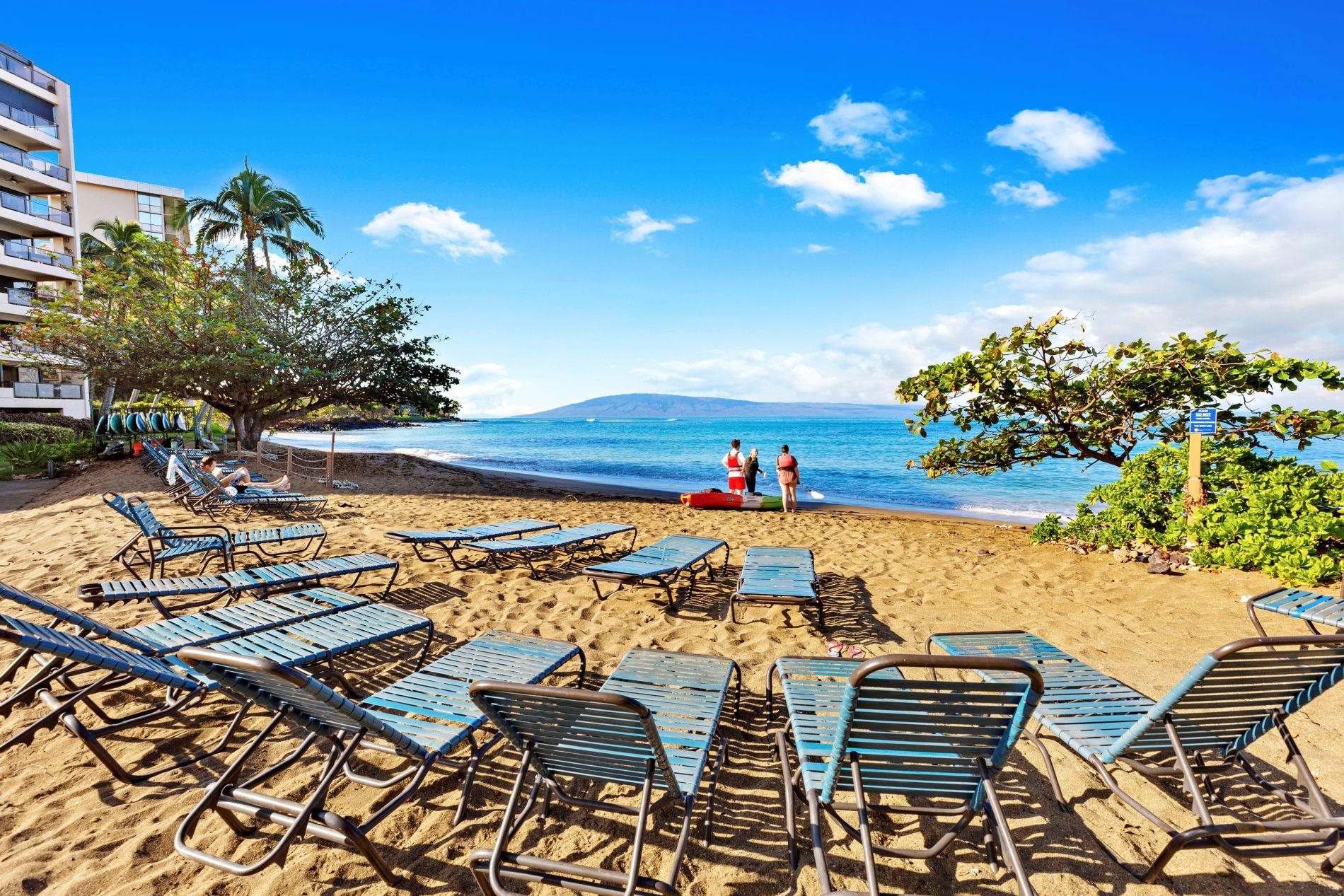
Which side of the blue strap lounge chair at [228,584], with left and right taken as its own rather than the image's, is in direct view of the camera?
right

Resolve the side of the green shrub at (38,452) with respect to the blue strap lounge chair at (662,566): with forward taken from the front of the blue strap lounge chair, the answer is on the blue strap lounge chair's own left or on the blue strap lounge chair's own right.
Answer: on the blue strap lounge chair's own left

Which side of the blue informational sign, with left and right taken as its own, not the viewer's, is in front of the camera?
front

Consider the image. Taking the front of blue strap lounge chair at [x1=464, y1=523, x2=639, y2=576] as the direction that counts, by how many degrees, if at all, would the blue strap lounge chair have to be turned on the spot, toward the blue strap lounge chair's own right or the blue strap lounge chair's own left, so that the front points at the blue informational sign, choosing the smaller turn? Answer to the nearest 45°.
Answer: approximately 45° to the blue strap lounge chair's own right

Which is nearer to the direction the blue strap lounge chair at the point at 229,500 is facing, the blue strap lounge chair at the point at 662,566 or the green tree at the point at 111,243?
the blue strap lounge chair

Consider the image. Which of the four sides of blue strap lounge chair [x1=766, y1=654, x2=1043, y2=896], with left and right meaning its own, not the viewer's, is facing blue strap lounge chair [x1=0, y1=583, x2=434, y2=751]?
left

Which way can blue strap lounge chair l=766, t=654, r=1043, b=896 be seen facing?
away from the camera

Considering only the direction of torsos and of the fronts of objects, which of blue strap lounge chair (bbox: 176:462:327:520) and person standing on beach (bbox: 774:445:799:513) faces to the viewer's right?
the blue strap lounge chair

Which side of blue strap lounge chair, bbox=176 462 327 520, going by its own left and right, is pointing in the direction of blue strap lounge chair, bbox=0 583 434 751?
right

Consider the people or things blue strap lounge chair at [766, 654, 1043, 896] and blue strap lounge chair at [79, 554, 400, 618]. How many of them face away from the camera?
1

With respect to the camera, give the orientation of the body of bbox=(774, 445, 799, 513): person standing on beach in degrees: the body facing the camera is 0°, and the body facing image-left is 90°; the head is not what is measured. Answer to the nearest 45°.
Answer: approximately 180°

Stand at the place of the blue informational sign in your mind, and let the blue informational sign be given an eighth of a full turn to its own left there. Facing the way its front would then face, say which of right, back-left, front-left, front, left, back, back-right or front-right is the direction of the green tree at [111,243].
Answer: back-right

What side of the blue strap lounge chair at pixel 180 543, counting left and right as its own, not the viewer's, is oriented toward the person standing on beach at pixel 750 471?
front

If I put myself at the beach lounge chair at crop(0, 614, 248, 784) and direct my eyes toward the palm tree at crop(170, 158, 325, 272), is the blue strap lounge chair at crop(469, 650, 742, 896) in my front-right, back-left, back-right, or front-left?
back-right

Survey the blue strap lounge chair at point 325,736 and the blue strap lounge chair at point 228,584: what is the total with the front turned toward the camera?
0

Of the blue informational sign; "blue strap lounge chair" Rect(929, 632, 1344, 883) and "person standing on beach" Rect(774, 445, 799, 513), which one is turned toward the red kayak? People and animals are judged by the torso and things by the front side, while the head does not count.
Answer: the blue strap lounge chair

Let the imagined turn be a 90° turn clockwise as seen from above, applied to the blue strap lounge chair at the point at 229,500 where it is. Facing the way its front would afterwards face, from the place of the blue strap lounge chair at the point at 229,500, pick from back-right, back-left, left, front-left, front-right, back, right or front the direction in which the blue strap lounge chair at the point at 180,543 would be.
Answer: front
